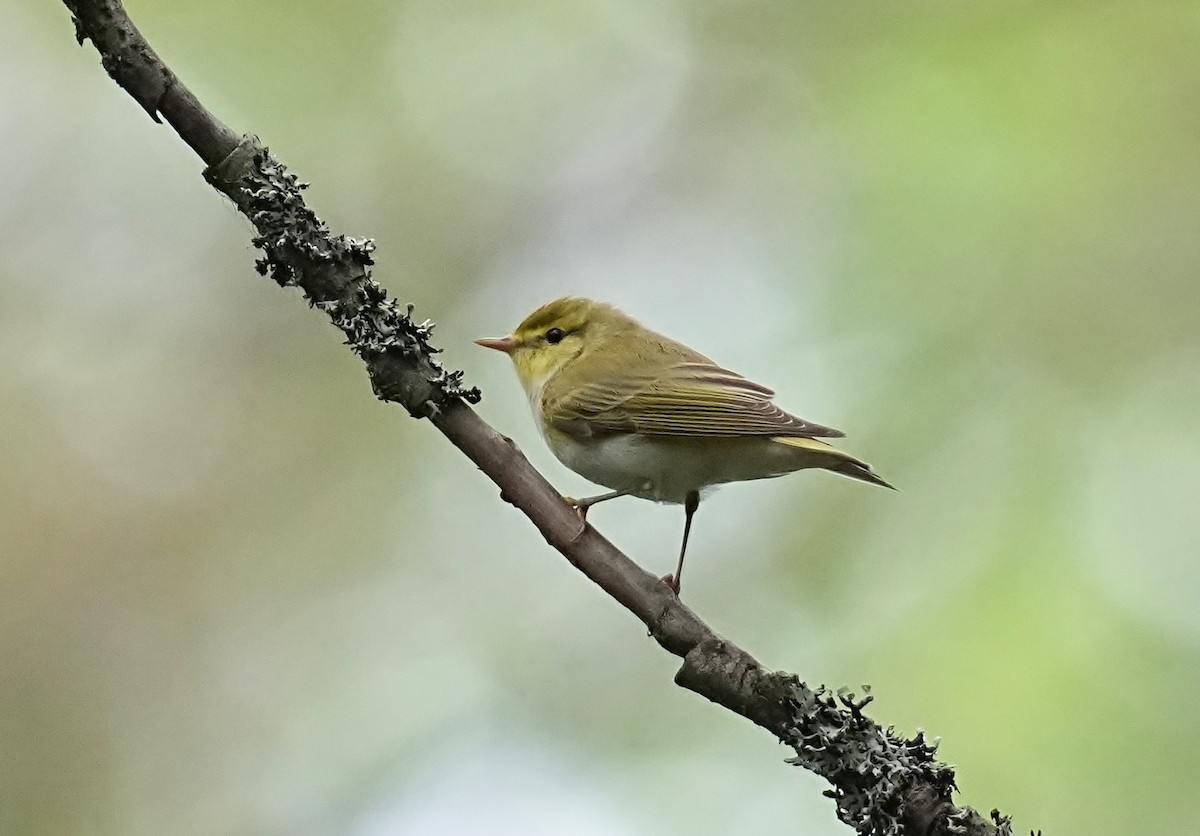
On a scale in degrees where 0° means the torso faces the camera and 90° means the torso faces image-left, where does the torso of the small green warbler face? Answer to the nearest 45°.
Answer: approximately 90°
